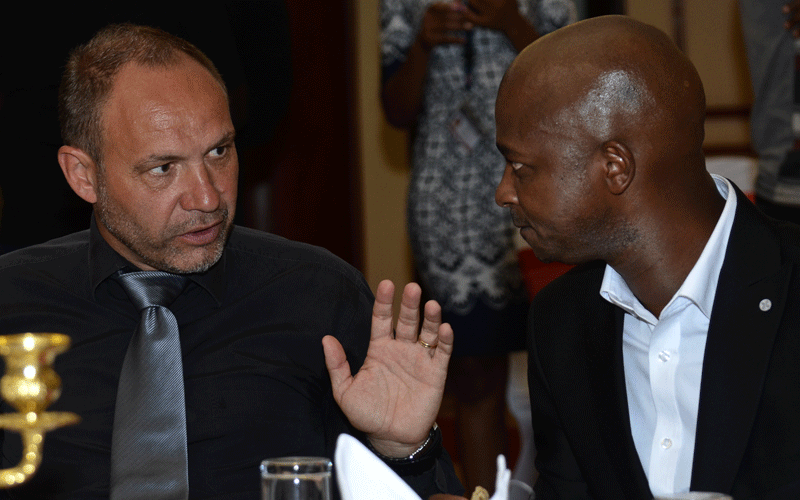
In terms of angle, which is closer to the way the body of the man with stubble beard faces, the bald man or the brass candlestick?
the brass candlestick

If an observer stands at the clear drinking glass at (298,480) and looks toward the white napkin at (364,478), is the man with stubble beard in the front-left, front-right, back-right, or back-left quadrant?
back-left

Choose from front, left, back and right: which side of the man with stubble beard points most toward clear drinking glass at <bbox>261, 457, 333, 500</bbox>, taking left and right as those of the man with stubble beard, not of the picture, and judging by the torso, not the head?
front

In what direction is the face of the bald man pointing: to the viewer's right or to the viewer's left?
to the viewer's left

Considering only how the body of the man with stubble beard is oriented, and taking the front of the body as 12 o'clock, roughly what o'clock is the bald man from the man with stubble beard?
The bald man is roughly at 10 o'clock from the man with stubble beard.

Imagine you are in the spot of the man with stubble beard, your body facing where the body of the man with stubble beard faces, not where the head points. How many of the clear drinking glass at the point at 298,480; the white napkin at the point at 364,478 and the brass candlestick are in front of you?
3

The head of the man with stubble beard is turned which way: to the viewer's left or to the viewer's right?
to the viewer's right

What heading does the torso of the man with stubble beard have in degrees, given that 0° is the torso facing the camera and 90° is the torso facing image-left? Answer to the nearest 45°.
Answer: approximately 0°

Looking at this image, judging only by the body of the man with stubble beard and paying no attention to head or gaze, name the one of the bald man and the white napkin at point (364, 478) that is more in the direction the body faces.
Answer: the white napkin

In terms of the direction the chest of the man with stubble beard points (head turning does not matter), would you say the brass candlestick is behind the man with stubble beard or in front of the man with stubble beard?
in front
